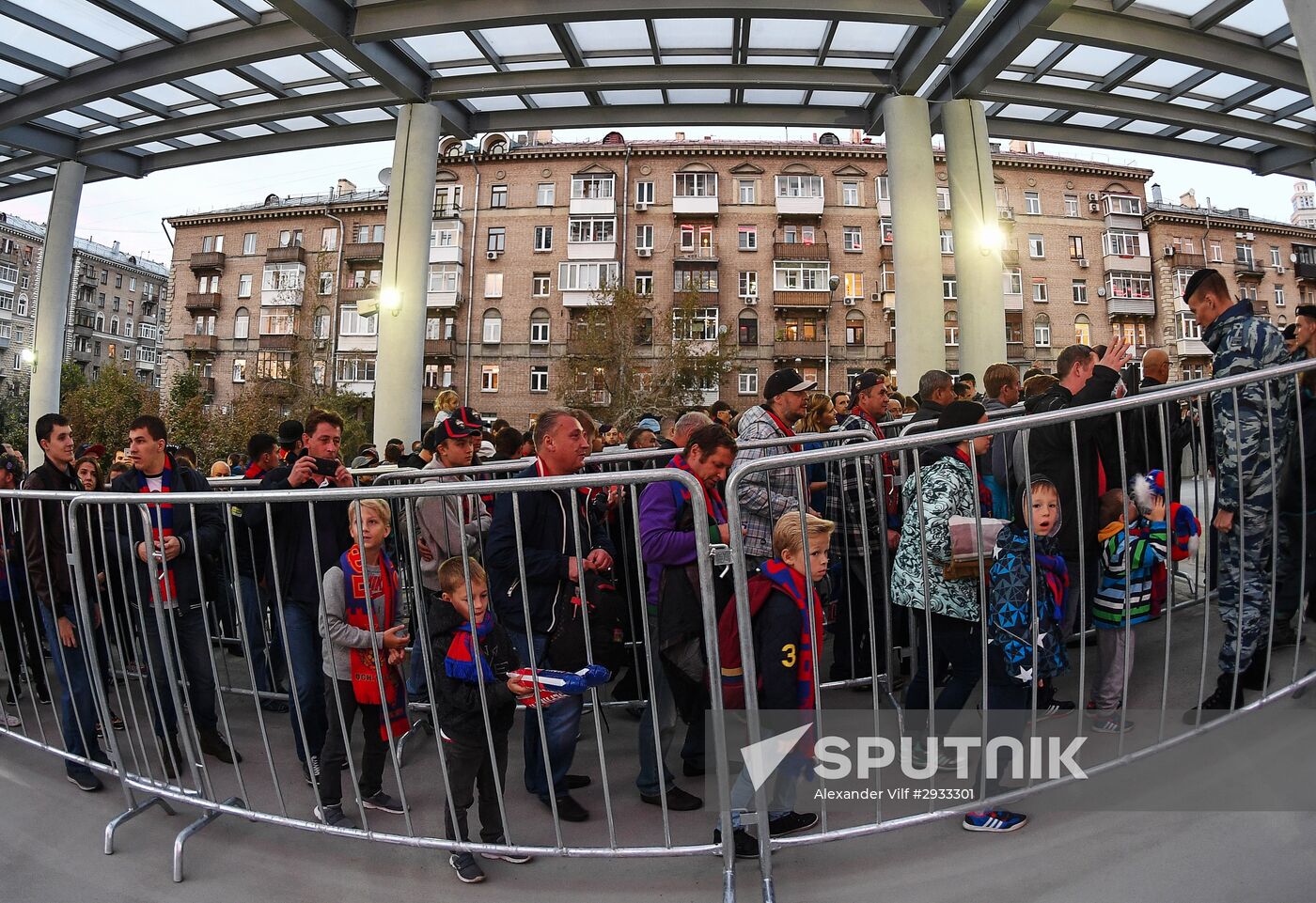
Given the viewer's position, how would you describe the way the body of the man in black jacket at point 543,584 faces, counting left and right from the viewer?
facing the viewer and to the right of the viewer

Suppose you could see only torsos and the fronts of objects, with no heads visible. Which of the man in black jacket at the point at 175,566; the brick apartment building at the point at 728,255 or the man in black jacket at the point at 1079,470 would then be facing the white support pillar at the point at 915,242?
the brick apartment building

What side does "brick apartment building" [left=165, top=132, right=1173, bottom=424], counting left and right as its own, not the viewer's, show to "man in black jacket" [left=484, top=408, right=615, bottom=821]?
front

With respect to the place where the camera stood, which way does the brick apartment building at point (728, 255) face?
facing the viewer

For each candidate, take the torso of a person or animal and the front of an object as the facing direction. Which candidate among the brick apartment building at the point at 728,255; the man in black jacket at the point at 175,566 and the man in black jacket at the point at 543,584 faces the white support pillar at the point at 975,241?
the brick apartment building

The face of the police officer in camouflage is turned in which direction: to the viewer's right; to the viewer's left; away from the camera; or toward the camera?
to the viewer's left

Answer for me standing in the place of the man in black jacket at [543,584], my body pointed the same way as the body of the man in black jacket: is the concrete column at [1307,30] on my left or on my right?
on my left

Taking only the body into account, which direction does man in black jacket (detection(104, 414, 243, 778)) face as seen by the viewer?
toward the camera
